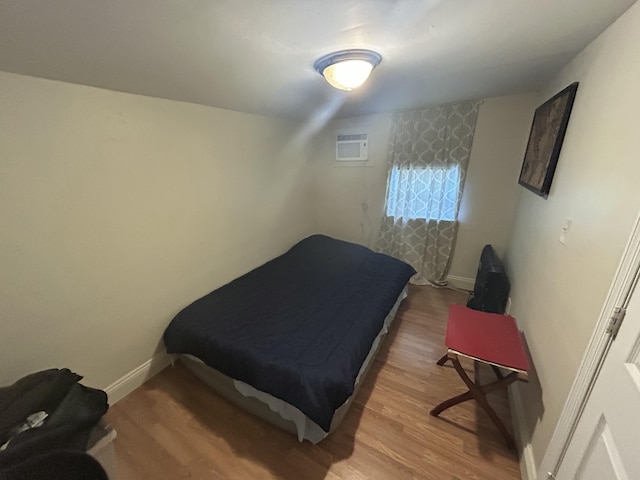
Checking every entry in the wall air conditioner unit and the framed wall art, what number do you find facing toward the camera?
1

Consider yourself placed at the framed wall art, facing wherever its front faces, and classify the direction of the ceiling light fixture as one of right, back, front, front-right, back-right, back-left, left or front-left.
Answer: front-left

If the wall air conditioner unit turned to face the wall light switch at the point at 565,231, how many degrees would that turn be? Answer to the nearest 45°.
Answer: approximately 45° to its left

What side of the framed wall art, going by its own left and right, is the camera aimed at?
left

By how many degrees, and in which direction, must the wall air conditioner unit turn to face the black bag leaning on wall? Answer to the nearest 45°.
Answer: approximately 45° to its left

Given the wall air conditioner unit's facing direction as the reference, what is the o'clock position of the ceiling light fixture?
The ceiling light fixture is roughly at 12 o'clock from the wall air conditioner unit.

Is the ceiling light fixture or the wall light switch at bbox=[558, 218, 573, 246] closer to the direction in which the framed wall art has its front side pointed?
the ceiling light fixture

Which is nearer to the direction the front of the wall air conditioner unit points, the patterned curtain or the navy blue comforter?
the navy blue comforter
